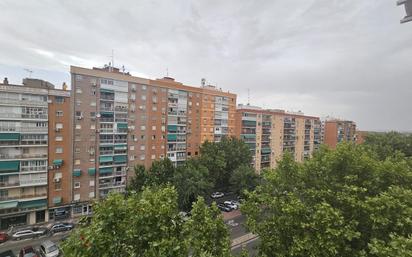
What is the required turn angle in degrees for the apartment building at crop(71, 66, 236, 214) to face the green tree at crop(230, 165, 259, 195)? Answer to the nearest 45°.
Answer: approximately 45° to its left

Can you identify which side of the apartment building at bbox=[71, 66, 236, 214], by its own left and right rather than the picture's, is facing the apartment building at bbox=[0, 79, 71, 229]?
right

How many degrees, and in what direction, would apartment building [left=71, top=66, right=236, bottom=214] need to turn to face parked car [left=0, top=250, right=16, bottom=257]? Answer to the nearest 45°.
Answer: approximately 90° to its right

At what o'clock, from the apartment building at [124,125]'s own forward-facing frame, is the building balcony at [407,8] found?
The building balcony is roughly at 1 o'clock from the apartment building.

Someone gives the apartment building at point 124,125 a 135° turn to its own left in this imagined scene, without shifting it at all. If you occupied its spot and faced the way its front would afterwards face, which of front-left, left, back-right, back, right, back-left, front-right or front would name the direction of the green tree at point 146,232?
back

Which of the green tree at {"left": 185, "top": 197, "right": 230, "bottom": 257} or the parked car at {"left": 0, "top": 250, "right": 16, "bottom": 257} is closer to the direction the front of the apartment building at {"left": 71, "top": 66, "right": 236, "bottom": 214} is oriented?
the green tree

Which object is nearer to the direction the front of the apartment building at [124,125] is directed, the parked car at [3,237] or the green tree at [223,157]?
the green tree

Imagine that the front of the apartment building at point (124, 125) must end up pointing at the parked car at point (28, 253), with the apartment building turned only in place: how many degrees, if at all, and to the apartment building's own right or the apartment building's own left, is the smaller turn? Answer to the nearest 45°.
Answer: approximately 90° to the apartment building's own right

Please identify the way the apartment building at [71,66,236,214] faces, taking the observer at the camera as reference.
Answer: facing the viewer and to the right of the viewer

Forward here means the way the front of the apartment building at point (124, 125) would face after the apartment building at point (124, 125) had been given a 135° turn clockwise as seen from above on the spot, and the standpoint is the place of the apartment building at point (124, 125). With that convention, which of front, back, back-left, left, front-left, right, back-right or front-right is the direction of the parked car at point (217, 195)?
back
